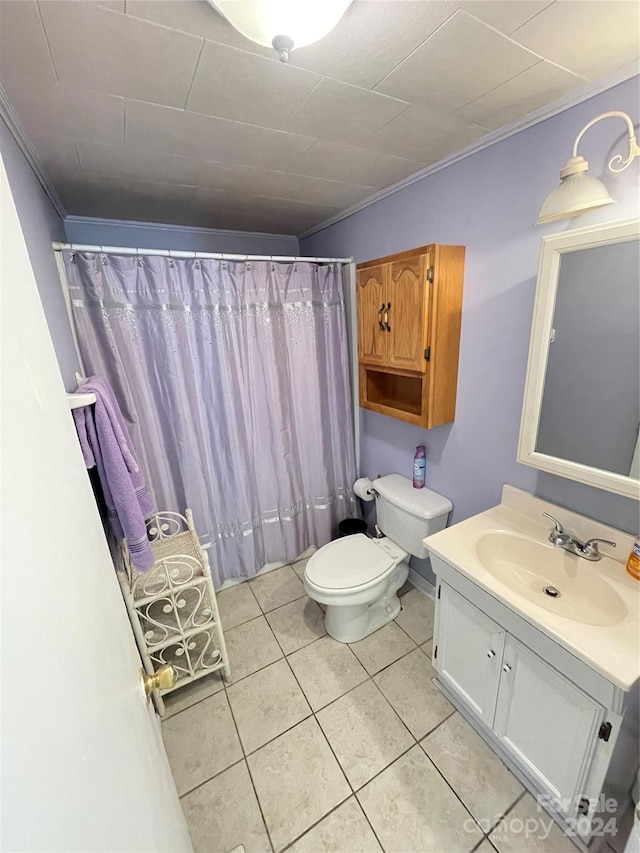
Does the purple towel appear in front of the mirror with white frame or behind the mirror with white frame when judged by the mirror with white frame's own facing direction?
in front

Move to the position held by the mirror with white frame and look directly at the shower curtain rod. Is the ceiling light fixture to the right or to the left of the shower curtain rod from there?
left

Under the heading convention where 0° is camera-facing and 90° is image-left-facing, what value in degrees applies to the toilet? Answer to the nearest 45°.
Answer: approximately 45°

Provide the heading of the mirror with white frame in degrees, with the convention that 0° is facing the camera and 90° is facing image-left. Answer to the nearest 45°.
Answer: approximately 45°

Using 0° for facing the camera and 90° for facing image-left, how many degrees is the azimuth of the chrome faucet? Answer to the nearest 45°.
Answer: approximately 45°

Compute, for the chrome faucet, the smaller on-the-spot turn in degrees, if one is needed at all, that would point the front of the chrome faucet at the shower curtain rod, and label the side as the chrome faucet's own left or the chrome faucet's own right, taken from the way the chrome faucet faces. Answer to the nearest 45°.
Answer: approximately 45° to the chrome faucet's own right

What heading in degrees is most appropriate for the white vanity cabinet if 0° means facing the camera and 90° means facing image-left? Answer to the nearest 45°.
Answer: approximately 45°

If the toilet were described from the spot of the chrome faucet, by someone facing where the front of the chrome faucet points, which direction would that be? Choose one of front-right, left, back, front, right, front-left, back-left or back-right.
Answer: front-right
